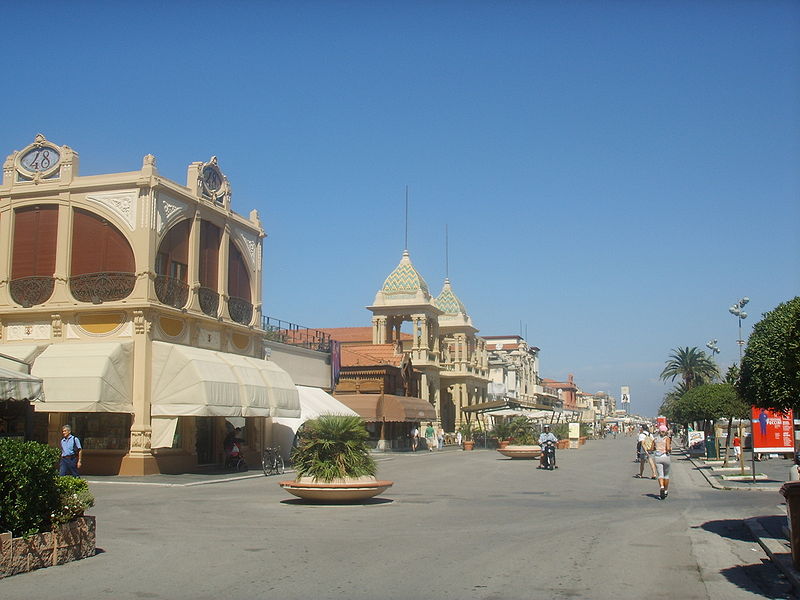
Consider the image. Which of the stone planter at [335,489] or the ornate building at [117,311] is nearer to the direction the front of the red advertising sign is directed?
the stone planter

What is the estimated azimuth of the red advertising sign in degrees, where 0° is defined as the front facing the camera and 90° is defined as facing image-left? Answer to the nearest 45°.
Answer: approximately 0°

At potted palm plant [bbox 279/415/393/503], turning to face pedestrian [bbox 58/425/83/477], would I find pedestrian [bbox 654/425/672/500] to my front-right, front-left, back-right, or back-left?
back-right

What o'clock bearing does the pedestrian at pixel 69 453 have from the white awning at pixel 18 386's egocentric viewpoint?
The pedestrian is roughly at 8 o'clock from the white awning.

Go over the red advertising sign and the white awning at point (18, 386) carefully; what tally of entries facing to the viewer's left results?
0

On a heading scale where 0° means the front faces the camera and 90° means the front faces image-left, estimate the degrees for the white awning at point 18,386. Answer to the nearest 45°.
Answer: approximately 315°

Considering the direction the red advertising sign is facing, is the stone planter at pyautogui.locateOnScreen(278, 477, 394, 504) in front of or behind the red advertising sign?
in front
